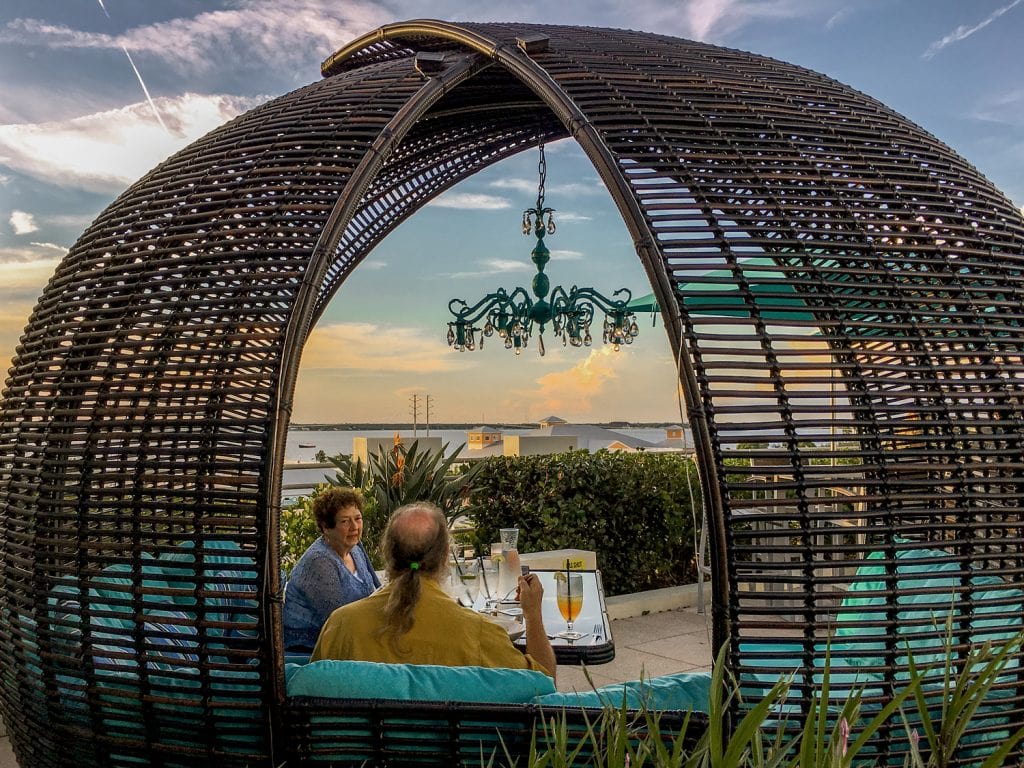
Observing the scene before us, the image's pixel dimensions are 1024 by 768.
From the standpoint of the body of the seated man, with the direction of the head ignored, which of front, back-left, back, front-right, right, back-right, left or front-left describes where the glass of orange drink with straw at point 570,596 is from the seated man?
front-right

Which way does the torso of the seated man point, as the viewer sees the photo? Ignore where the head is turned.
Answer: away from the camera

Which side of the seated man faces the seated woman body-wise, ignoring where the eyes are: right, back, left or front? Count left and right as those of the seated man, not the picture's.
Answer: front

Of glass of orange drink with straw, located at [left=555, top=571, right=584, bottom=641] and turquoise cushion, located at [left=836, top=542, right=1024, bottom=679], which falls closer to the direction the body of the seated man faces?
the glass of orange drink with straw

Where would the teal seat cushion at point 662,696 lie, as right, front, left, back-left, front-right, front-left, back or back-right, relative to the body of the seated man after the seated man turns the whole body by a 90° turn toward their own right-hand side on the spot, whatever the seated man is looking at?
front-right

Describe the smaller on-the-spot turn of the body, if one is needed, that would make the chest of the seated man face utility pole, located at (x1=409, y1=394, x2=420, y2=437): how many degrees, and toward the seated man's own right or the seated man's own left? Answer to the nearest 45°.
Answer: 0° — they already face it

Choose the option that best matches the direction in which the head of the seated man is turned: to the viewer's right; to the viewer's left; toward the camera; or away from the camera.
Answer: away from the camera

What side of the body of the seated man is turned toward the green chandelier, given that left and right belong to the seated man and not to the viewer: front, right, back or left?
front

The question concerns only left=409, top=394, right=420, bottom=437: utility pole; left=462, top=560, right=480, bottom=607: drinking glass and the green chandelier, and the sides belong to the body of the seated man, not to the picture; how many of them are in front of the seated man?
3

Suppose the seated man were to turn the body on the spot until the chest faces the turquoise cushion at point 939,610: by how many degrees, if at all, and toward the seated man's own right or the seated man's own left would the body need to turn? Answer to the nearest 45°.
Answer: approximately 90° to the seated man's own right
